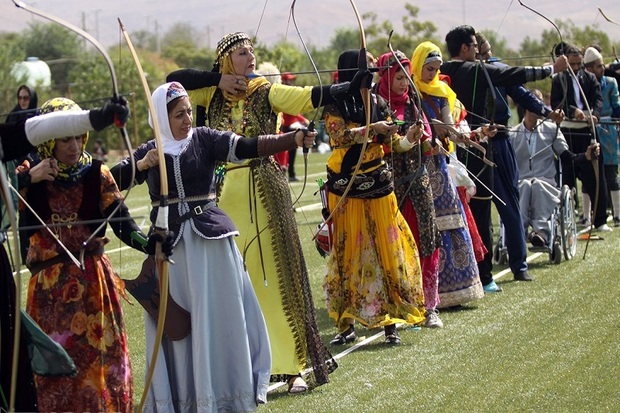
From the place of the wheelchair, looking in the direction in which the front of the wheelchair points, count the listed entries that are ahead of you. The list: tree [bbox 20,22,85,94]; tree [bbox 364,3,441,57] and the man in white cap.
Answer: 0

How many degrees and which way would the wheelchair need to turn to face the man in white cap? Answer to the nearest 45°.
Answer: approximately 180°

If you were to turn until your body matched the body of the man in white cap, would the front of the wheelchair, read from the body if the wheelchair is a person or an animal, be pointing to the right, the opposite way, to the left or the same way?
the same way

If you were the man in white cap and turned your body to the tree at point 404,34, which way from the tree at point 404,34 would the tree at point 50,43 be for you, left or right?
left

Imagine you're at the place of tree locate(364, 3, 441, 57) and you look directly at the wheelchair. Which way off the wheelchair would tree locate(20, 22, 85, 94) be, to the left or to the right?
right
